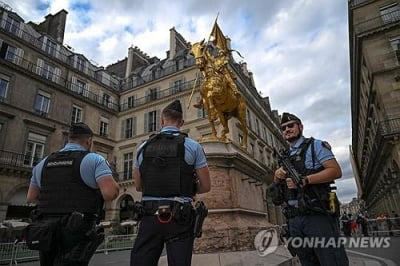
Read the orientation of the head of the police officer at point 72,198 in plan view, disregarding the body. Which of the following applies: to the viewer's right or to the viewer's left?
to the viewer's right

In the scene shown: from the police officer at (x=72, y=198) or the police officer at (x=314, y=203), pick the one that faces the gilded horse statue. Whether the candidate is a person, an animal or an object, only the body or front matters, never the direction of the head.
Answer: the police officer at (x=72, y=198)

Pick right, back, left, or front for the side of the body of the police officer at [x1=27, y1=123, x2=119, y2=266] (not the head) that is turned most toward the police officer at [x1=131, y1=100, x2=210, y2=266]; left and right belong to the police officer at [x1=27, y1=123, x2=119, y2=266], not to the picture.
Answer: right

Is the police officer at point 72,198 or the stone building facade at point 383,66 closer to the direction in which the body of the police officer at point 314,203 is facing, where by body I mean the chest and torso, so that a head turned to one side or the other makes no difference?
the police officer

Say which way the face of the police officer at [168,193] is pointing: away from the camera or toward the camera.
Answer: away from the camera

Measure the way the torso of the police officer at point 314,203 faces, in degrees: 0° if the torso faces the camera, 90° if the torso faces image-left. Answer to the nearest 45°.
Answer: approximately 45°

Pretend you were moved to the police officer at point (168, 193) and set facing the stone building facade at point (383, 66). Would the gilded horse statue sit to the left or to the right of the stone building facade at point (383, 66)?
left

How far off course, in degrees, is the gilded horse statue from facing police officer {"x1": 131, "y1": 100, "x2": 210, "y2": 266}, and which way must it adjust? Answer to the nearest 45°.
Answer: approximately 45° to its left

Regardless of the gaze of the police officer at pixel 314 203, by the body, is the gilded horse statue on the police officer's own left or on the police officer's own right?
on the police officer's own right

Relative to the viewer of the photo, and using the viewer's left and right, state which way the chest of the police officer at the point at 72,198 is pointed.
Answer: facing away from the viewer and to the right of the viewer
